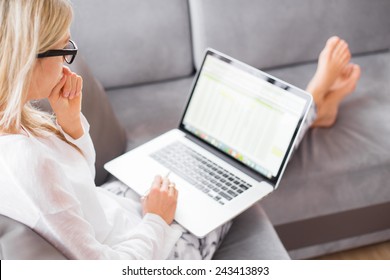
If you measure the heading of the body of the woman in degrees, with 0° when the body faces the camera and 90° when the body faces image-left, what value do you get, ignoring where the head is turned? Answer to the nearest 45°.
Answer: approximately 225°

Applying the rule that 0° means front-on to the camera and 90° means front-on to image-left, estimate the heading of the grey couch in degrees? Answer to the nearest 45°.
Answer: approximately 315°

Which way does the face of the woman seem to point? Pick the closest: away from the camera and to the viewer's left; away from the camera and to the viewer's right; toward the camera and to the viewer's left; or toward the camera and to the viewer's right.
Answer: away from the camera and to the viewer's right

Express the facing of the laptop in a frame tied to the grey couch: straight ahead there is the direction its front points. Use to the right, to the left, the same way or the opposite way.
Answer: to the right

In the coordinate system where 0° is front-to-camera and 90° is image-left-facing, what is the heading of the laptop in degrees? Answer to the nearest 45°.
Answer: approximately 45°
